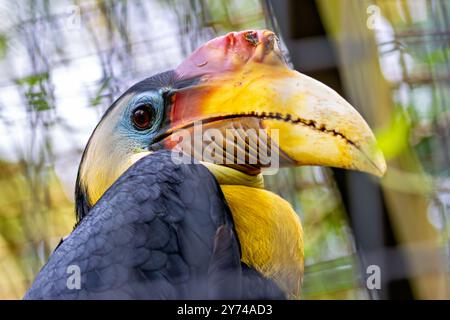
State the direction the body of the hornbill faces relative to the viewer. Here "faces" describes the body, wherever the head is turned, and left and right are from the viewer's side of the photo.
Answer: facing to the right of the viewer

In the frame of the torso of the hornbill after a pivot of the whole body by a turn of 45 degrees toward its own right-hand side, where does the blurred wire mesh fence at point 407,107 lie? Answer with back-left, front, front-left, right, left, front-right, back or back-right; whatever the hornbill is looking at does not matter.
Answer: left
